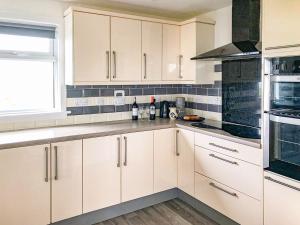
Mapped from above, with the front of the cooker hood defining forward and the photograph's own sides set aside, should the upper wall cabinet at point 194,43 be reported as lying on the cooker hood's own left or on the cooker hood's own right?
on the cooker hood's own right

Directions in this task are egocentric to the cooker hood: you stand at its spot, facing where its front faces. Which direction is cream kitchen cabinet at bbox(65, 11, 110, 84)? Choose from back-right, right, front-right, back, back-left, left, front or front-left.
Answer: front-right

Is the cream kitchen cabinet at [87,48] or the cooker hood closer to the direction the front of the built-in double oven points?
the cream kitchen cabinet

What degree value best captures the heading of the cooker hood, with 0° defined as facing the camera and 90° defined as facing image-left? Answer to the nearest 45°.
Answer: approximately 45°

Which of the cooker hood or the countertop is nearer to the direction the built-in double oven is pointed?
the countertop

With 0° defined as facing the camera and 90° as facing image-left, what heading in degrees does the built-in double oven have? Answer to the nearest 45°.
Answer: approximately 45°

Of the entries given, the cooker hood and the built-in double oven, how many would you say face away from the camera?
0

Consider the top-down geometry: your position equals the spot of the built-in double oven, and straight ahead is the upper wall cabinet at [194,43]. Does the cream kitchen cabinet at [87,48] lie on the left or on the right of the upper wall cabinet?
left

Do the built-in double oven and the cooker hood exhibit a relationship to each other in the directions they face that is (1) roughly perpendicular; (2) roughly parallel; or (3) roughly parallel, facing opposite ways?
roughly parallel

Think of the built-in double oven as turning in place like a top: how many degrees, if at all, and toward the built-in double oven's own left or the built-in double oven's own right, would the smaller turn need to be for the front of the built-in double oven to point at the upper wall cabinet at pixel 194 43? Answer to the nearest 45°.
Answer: approximately 90° to the built-in double oven's own right
